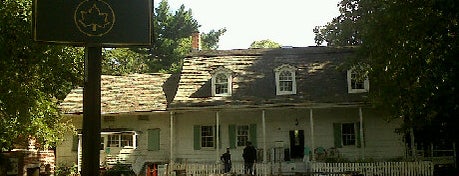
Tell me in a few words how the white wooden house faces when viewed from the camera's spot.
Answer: facing the viewer

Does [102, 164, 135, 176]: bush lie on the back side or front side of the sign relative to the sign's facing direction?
on the back side

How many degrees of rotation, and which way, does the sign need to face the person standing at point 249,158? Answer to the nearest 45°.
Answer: approximately 135° to its left

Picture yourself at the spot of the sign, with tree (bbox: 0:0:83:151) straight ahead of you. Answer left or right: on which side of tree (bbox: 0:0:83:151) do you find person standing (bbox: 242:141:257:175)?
right

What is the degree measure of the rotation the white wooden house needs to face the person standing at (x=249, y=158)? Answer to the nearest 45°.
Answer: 0° — it already faces them

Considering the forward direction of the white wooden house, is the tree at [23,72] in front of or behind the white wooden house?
in front
